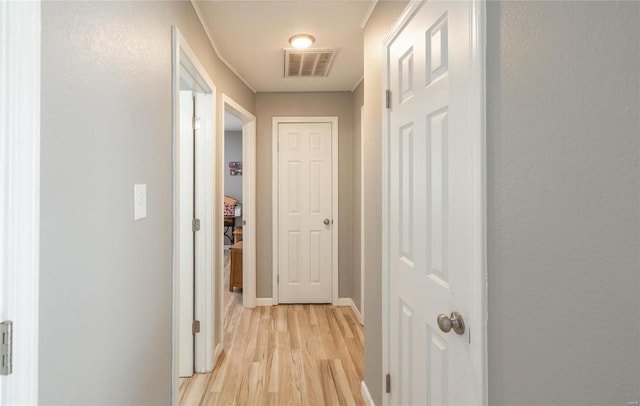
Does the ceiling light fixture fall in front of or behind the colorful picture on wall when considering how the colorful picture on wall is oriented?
in front

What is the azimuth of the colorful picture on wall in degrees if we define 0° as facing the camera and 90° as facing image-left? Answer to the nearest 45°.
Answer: approximately 0°

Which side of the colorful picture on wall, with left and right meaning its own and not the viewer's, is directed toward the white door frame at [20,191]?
front

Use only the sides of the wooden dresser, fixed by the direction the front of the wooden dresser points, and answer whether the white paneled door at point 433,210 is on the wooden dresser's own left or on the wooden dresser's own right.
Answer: on the wooden dresser's own left
